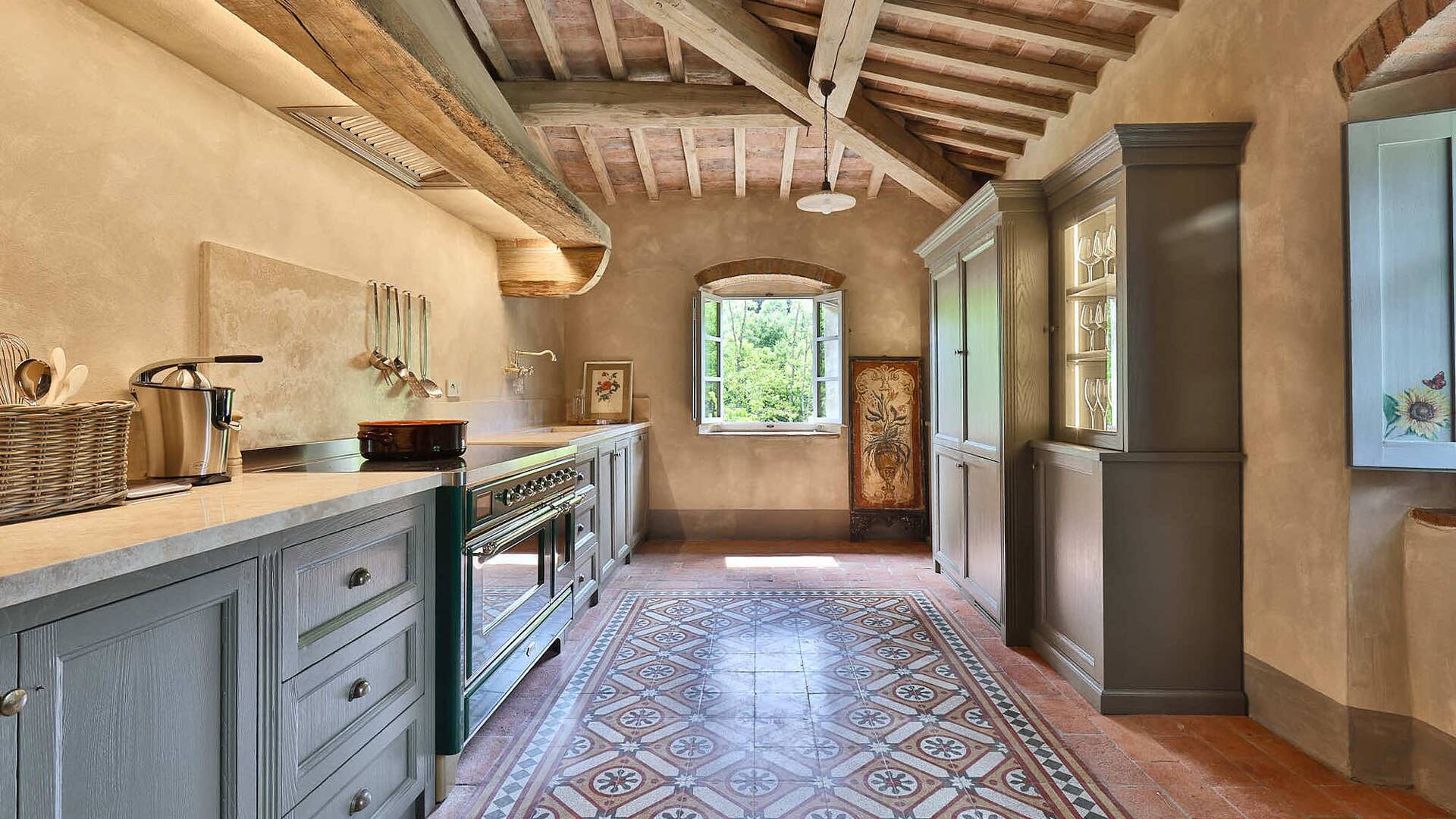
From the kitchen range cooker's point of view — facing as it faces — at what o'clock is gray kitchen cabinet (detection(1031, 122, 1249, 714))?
The gray kitchen cabinet is roughly at 11 o'clock from the kitchen range cooker.

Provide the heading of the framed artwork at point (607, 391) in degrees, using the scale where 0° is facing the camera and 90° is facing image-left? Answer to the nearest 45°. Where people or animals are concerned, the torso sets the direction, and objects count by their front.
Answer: approximately 0°

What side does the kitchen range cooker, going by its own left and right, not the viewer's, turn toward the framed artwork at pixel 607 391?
left

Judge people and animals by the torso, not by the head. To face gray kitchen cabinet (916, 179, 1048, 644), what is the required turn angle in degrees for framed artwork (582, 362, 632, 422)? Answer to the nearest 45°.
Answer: approximately 45° to its left

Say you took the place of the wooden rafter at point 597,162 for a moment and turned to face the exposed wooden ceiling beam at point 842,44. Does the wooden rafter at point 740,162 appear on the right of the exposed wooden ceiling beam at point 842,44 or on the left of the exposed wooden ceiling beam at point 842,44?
left

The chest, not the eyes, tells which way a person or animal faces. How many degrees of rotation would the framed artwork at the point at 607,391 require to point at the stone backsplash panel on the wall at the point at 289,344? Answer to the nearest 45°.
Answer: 0° — it already faces it

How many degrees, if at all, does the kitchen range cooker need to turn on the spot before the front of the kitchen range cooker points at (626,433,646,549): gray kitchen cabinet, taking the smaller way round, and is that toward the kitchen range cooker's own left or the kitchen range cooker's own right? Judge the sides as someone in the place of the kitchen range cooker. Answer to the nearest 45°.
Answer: approximately 90° to the kitchen range cooker's own left

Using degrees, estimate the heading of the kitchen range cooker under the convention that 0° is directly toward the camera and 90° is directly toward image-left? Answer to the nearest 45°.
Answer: approximately 315°

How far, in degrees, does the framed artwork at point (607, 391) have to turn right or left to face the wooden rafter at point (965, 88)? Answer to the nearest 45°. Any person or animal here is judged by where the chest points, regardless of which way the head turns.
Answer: approximately 45° to its left
